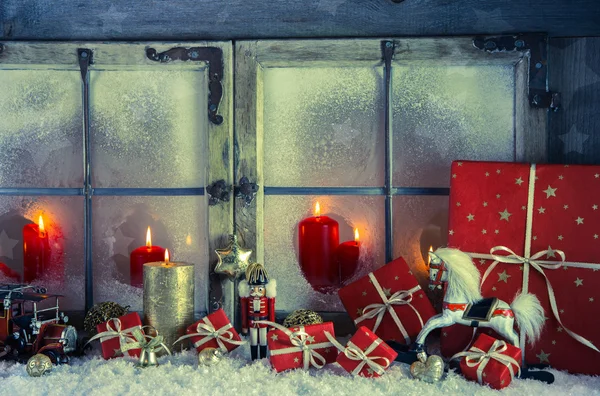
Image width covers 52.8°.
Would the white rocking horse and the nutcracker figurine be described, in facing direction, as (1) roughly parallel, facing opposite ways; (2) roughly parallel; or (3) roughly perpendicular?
roughly perpendicular

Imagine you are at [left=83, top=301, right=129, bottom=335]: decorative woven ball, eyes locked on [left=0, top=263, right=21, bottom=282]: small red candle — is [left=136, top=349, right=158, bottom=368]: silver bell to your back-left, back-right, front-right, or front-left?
back-left

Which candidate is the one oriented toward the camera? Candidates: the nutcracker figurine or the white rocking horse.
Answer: the nutcracker figurine

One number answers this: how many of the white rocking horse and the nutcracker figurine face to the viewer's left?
1

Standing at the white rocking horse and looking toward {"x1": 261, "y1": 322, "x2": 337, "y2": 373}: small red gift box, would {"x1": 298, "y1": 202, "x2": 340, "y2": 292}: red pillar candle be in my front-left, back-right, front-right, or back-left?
front-right

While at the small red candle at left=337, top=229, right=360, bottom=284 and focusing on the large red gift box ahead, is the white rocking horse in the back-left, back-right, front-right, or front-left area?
front-right

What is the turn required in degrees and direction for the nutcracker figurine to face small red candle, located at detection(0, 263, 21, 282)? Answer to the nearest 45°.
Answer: approximately 135° to its right

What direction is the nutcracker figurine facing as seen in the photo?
toward the camera

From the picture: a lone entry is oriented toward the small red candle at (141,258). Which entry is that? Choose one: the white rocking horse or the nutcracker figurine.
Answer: the white rocking horse

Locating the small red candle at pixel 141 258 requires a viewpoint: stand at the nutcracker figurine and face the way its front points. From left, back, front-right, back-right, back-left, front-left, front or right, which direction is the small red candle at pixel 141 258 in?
back-right

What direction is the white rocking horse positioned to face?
to the viewer's left

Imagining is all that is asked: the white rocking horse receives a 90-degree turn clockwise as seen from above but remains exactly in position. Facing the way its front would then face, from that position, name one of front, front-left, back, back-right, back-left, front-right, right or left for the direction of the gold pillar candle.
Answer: left
